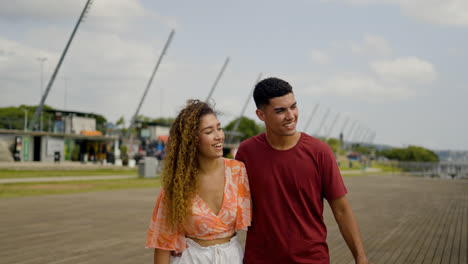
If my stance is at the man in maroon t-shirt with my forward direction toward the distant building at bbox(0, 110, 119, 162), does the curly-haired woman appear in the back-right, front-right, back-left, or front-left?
front-left

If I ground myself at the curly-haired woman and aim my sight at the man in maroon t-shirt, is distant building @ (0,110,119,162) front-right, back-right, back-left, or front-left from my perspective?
back-left

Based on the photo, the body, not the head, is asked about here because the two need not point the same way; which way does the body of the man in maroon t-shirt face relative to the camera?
toward the camera

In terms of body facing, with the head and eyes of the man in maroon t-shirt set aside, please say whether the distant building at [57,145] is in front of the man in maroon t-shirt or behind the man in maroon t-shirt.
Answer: behind

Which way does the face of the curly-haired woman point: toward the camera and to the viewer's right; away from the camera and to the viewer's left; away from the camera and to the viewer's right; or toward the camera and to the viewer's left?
toward the camera and to the viewer's right

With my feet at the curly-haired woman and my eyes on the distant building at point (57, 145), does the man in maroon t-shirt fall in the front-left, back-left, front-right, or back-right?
back-right
